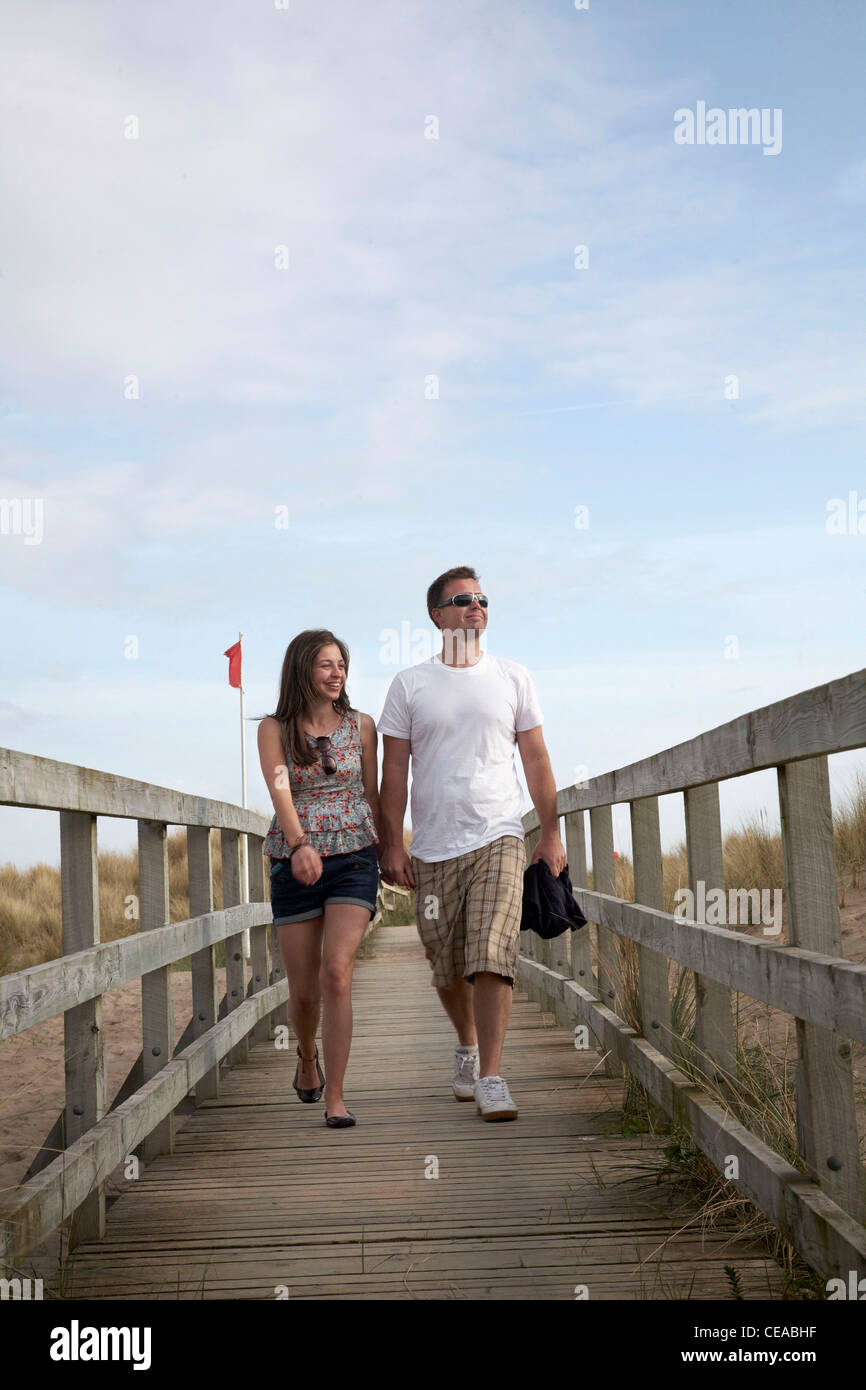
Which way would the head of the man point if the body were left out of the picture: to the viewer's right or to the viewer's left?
to the viewer's right

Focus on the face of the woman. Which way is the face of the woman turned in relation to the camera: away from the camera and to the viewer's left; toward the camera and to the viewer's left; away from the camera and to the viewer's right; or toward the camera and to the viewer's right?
toward the camera and to the viewer's right

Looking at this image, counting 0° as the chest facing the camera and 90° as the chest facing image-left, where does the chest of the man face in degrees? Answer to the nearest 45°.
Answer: approximately 0°

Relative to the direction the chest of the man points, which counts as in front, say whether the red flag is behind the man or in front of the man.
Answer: behind
